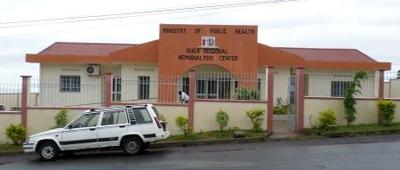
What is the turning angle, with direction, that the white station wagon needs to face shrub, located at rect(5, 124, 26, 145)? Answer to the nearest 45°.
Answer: approximately 45° to its right

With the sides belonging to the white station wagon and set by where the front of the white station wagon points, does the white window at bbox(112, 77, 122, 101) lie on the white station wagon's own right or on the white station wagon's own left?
on the white station wagon's own right

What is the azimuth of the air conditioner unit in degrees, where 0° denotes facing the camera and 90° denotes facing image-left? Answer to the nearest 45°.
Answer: approximately 0°

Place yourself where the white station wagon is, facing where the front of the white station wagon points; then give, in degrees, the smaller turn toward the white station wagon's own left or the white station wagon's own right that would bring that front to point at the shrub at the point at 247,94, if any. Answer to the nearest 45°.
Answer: approximately 135° to the white station wagon's own right

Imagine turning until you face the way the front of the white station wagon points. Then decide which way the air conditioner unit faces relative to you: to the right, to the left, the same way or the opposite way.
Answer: to the left

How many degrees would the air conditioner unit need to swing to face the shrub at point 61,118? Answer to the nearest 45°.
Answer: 0° — it already faces it

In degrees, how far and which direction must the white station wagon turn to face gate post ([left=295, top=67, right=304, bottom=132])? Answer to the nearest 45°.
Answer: approximately 180°

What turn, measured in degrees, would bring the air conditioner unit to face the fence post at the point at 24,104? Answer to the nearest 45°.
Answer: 0° — it already faces it

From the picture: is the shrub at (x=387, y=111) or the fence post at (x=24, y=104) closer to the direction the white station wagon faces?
the fence post

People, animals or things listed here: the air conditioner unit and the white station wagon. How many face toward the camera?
1

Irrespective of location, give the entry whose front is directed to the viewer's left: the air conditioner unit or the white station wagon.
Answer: the white station wagon

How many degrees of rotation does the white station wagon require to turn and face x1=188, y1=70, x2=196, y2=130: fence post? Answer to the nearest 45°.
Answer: approximately 135° to its right

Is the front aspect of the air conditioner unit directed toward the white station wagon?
yes

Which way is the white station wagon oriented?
to the viewer's left
